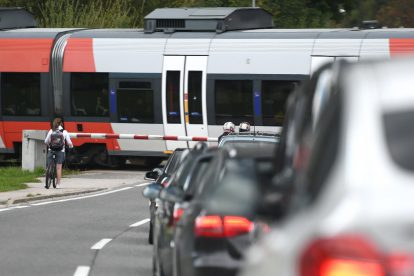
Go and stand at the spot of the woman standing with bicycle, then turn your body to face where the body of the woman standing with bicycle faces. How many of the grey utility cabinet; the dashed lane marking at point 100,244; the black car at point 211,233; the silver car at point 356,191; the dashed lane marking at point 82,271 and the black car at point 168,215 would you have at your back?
5

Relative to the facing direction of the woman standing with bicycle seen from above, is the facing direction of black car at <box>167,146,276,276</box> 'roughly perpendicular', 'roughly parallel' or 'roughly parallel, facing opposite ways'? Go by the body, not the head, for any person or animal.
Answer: roughly parallel

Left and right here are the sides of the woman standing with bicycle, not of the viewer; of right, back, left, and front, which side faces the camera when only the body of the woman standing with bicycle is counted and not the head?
back

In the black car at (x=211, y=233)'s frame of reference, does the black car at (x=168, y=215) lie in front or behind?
in front

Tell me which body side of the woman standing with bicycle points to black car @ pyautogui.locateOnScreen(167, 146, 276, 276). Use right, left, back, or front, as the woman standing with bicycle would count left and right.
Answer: back

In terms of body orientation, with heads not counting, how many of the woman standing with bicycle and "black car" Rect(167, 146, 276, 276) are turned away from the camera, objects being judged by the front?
2

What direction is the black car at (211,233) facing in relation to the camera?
away from the camera

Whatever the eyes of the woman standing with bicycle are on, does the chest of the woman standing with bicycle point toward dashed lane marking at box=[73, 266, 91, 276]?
no

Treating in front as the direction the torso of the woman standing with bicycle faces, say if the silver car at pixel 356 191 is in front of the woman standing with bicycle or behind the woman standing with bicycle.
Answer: behind

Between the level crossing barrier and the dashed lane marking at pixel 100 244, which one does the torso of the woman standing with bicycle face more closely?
the level crossing barrier

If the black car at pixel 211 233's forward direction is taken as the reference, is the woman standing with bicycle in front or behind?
in front
